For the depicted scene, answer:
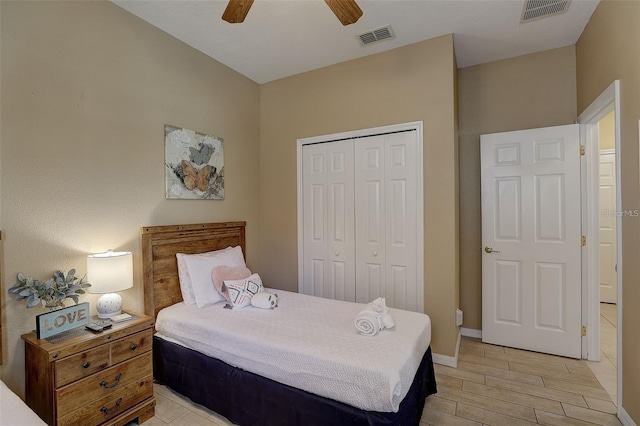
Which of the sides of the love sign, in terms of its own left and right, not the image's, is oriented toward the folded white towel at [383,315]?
front

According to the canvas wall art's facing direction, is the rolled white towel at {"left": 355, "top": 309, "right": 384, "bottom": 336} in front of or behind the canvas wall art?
in front

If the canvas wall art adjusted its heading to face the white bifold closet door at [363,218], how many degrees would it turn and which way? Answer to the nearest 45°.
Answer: approximately 45° to its left

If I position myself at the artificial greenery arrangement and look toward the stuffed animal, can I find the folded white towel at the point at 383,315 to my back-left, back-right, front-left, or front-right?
front-right

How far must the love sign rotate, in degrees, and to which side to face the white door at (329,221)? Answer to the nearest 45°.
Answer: approximately 45° to its left

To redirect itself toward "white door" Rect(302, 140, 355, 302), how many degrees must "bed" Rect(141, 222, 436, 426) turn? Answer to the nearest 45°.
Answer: approximately 90° to its left

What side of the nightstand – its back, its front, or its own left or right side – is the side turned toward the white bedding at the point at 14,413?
right

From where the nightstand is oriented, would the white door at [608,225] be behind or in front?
in front

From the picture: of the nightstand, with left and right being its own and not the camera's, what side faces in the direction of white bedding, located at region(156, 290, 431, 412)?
left

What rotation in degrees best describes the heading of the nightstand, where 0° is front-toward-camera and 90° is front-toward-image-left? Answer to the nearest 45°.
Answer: approximately 315°

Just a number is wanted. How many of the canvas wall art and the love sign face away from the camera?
0

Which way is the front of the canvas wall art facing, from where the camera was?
facing the viewer and to the right of the viewer

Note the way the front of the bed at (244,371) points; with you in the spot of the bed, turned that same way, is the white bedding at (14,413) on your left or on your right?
on your right
